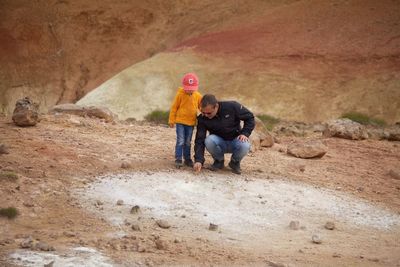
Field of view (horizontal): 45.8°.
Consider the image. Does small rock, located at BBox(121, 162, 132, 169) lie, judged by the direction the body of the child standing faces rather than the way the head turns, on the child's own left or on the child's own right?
on the child's own right

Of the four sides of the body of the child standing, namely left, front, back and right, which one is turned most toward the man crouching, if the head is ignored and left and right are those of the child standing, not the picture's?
left

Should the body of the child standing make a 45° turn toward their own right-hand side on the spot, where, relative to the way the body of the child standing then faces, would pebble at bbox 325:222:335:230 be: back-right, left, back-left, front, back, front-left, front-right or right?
left

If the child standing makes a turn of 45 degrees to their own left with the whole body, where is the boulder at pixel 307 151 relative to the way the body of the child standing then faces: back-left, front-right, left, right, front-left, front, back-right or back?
left

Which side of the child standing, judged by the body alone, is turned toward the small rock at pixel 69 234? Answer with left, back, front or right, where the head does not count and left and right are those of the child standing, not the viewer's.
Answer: front

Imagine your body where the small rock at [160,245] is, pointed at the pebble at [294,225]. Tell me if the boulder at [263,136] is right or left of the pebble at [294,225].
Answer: left

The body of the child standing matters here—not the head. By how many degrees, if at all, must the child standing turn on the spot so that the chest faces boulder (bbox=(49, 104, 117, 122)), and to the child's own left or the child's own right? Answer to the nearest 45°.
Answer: approximately 135° to the child's own right

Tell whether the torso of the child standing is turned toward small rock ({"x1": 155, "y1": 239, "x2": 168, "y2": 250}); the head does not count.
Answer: yes

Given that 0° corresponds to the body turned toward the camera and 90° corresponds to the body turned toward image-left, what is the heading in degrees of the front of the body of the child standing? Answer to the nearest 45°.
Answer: approximately 0°

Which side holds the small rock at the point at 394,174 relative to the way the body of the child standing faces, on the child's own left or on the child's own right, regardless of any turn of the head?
on the child's own left

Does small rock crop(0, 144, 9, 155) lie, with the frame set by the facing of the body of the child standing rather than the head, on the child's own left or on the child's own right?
on the child's own right

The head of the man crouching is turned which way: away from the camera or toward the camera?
toward the camera

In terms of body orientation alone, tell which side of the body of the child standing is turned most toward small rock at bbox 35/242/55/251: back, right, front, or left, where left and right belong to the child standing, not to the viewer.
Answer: front

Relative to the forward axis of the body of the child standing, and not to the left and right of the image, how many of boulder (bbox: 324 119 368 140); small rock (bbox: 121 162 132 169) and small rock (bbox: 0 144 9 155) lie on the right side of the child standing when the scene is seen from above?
2

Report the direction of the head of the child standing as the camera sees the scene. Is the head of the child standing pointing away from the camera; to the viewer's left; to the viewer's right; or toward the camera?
toward the camera

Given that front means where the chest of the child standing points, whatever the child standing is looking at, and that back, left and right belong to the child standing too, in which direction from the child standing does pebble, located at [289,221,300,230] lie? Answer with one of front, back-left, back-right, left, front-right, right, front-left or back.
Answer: front-left

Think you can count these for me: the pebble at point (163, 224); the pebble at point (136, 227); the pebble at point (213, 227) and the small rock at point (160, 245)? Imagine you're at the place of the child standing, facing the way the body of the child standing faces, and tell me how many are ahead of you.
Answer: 4

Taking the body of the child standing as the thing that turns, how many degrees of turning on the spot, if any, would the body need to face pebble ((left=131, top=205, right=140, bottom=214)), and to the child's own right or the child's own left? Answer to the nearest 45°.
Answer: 0° — they already face it
